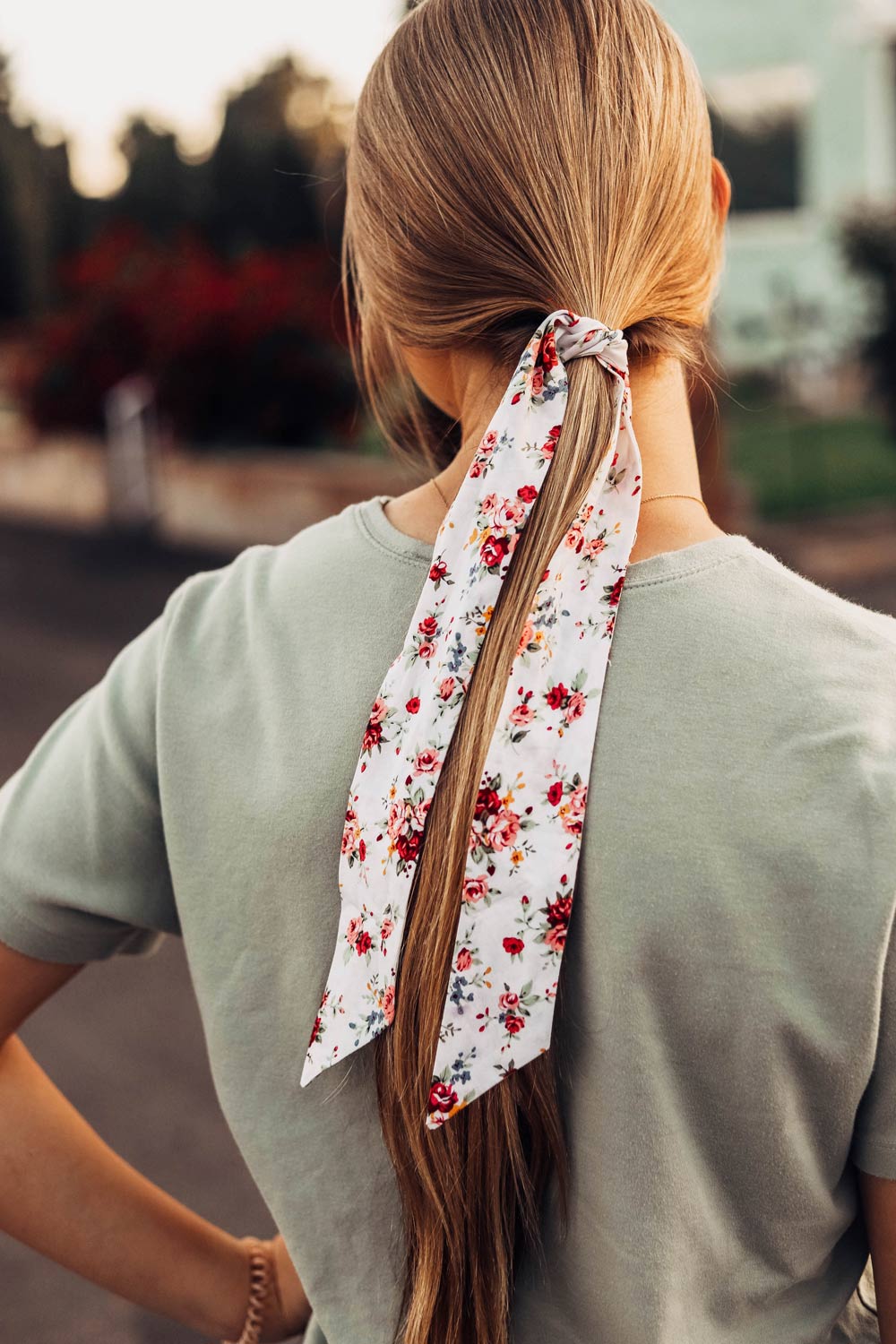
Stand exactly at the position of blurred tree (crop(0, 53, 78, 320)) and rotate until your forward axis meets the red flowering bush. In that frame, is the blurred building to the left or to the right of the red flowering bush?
left

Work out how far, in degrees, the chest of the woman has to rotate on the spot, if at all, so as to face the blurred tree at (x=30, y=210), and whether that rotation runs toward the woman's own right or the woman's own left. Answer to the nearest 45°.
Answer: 0° — they already face it

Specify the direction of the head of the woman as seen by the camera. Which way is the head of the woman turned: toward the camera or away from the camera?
away from the camera

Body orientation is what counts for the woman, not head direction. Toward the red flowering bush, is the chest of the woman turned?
yes

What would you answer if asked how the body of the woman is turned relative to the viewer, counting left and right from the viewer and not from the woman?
facing away from the viewer

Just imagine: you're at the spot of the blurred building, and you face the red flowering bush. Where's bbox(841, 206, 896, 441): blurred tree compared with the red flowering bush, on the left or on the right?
left

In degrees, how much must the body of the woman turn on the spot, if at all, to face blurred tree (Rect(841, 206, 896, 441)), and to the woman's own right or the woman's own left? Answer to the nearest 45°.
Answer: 0° — they already face it
